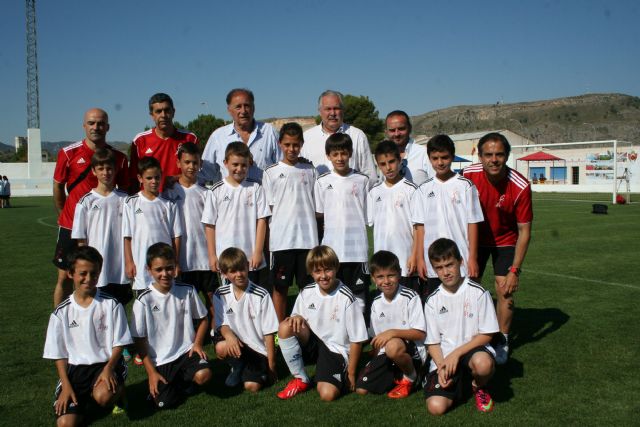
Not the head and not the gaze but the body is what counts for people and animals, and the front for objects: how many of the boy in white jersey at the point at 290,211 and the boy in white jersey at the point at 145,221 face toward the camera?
2

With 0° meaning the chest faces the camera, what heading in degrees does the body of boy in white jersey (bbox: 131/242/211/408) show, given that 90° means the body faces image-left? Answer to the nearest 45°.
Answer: approximately 0°

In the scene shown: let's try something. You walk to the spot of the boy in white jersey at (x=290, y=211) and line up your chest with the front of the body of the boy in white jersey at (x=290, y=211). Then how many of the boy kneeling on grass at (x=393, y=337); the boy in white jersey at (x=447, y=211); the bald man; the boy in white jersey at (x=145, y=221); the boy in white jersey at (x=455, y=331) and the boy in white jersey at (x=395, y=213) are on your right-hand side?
2

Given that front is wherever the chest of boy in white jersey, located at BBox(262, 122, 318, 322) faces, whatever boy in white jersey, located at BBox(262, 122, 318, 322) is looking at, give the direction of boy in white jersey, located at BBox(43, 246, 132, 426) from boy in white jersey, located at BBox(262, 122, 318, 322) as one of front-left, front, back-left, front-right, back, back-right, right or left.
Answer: front-right

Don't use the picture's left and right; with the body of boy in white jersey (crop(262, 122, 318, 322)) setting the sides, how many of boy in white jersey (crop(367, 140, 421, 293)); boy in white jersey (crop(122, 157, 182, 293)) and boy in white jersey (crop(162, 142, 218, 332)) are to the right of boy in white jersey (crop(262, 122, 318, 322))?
2

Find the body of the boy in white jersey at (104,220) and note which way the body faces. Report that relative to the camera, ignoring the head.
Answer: toward the camera

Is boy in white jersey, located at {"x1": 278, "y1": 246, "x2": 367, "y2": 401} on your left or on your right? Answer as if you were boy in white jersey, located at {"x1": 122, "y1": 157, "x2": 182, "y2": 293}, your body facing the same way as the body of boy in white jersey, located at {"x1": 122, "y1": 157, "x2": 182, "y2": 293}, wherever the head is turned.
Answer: on your left

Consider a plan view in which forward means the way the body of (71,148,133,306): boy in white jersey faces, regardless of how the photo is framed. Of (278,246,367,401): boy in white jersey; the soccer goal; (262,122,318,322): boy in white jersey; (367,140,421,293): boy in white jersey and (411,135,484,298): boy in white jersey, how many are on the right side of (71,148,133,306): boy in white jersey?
0

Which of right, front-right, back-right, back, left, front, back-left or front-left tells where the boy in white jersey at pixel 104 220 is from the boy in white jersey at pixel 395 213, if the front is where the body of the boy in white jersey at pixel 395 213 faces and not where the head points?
right

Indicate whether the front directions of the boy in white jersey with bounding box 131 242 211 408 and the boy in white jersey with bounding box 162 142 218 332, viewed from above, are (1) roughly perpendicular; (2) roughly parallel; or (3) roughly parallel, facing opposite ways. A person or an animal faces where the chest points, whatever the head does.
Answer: roughly parallel

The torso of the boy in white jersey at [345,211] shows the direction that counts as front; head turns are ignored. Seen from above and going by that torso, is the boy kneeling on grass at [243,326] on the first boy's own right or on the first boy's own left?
on the first boy's own right

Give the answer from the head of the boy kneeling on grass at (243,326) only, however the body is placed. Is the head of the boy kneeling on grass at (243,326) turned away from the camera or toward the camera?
toward the camera

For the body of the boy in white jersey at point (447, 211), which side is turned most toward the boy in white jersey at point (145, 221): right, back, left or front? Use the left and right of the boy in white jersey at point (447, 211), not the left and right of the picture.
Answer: right

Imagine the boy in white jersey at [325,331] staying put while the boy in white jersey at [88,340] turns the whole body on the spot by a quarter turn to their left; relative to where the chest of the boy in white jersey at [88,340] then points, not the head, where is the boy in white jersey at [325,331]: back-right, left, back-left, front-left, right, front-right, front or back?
front

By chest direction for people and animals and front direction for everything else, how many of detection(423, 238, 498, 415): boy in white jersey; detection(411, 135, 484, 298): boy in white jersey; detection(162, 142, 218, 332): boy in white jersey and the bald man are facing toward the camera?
4

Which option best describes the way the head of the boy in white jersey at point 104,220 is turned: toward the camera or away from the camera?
toward the camera

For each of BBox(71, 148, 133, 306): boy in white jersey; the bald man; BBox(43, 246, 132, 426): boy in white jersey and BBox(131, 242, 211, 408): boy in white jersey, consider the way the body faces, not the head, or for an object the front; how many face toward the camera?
4

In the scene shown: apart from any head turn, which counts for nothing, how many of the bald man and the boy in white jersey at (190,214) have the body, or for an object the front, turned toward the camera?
2

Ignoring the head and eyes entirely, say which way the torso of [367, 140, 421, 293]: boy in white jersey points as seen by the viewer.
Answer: toward the camera

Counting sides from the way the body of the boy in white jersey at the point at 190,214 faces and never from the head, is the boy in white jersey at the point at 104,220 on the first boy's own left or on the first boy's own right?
on the first boy's own right

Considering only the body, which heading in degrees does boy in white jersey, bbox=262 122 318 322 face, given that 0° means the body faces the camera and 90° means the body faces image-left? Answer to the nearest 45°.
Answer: approximately 0°

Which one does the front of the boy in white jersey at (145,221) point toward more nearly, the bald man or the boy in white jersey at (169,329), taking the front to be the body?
the boy in white jersey
